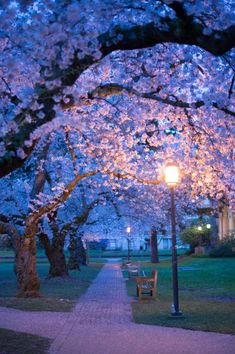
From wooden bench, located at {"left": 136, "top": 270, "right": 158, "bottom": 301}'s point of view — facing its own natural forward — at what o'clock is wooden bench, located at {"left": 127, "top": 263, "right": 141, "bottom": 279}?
wooden bench, located at {"left": 127, "top": 263, "right": 141, "bottom": 279} is roughly at 3 o'clock from wooden bench, located at {"left": 136, "top": 270, "right": 158, "bottom": 301}.

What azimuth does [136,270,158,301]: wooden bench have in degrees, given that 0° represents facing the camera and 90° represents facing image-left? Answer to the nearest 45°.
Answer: approximately 90°
